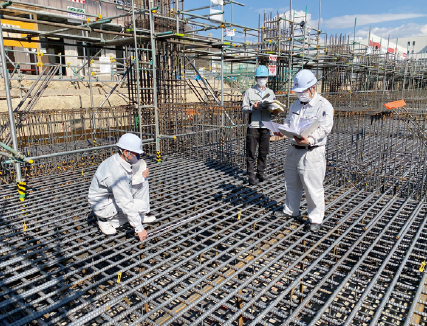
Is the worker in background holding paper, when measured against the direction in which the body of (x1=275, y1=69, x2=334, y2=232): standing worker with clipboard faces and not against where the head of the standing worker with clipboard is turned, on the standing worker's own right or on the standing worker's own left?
on the standing worker's own right

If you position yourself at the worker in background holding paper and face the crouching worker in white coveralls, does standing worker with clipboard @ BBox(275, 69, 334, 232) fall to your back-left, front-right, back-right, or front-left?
front-left

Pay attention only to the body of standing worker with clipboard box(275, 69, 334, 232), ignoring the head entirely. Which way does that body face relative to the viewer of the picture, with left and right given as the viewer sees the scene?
facing the viewer and to the left of the viewer

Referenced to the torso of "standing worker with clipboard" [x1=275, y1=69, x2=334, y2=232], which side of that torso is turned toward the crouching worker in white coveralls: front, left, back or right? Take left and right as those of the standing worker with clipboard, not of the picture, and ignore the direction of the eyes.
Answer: front

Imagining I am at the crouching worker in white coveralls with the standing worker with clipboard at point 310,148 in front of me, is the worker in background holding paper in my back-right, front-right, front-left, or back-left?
front-left

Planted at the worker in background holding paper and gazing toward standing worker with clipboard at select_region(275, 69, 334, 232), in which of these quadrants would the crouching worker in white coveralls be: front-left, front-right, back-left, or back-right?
front-right

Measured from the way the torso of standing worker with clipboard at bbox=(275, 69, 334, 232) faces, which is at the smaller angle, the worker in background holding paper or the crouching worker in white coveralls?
the crouching worker in white coveralls
